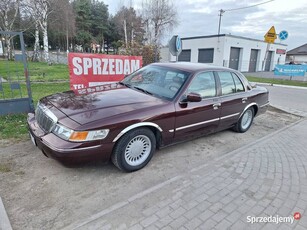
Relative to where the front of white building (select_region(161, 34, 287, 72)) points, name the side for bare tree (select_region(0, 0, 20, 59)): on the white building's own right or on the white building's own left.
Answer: on the white building's own right

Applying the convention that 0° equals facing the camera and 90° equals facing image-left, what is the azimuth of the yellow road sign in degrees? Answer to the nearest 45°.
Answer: approximately 0°

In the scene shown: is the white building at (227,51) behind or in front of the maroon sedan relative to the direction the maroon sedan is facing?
behind

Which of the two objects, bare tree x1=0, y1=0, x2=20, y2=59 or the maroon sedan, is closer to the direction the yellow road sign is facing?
the maroon sedan

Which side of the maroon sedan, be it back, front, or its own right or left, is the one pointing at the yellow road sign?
back

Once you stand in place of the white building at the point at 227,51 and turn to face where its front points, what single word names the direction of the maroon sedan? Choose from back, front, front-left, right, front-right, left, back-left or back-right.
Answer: front-right

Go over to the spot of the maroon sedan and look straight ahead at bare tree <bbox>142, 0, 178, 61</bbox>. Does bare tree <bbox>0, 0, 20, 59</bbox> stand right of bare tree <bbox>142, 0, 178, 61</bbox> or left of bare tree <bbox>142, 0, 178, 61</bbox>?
left

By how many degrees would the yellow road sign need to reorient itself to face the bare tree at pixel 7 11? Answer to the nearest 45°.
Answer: approximately 90° to its right

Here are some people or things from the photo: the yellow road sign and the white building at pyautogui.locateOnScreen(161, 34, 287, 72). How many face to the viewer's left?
0

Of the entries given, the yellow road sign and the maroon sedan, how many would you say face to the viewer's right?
0

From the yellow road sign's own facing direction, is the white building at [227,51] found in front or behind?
behind
